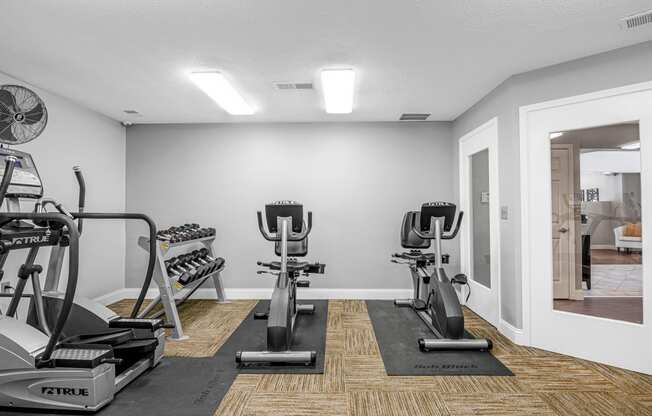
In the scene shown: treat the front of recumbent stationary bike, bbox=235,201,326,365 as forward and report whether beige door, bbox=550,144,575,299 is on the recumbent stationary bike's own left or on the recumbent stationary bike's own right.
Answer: on the recumbent stationary bike's own left

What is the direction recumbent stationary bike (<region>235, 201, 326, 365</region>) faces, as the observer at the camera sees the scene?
facing the viewer

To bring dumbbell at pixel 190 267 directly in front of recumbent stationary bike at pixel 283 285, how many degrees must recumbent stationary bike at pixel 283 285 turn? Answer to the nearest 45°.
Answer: approximately 135° to its right

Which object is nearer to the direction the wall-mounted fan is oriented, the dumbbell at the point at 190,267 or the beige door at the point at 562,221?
the beige door

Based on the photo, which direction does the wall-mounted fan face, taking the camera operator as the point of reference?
facing the viewer and to the right of the viewer

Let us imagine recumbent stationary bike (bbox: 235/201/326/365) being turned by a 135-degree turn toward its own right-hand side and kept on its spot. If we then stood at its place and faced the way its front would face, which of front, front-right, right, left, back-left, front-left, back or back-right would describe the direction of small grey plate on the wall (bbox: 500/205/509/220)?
back-right

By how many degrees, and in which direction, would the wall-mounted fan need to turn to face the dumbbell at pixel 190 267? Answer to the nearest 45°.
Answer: approximately 90° to its left

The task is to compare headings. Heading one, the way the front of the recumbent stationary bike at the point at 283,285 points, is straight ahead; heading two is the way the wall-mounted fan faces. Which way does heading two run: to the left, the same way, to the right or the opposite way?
to the left

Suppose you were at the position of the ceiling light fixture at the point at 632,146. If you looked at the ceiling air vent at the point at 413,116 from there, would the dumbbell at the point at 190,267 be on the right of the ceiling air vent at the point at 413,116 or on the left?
left
